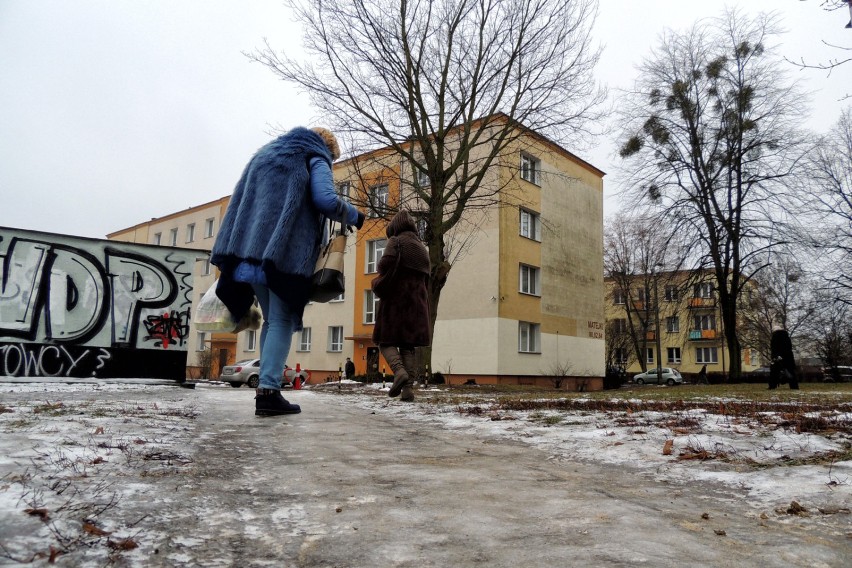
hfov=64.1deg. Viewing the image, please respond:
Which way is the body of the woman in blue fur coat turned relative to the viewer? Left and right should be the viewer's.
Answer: facing away from the viewer and to the right of the viewer

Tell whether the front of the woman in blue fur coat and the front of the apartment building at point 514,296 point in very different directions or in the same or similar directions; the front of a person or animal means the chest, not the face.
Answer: very different directions

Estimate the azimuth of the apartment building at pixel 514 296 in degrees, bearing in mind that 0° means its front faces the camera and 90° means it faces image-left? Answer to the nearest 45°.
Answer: approximately 45°

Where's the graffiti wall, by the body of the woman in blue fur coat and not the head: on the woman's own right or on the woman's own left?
on the woman's own left

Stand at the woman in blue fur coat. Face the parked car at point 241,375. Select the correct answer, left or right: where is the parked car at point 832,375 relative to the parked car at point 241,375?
right

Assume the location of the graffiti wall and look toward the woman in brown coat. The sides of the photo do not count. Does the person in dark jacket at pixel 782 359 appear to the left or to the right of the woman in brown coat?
left

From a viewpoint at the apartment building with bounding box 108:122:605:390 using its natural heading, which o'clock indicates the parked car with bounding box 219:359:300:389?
The parked car is roughly at 1 o'clock from the apartment building.

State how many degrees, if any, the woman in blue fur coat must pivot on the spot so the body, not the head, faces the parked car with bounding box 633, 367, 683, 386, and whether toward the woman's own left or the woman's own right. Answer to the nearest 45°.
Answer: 0° — they already face it
